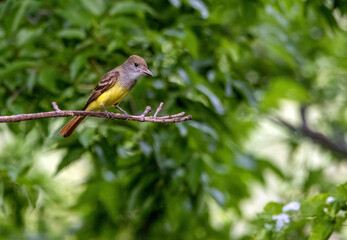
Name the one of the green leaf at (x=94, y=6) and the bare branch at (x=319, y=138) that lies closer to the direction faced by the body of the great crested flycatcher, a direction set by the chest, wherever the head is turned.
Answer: the bare branch

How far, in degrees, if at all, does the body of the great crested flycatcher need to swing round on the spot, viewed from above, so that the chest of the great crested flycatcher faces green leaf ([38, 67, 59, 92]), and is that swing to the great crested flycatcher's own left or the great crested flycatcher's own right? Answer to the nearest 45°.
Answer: approximately 135° to the great crested flycatcher's own left

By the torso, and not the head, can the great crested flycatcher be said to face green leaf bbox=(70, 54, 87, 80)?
no

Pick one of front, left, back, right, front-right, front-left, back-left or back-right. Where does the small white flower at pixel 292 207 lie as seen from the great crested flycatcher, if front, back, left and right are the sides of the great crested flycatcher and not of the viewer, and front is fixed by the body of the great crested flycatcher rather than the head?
front-right

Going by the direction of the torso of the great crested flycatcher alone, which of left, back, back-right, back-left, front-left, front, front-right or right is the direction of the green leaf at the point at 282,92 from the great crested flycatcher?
front-left

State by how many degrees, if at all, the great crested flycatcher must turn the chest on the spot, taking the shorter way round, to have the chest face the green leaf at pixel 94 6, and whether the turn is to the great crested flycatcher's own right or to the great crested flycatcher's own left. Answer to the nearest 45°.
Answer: approximately 135° to the great crested flycatcher's own left

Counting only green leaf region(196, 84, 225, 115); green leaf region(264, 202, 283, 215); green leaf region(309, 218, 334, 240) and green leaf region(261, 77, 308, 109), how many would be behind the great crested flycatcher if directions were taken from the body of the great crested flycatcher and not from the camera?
0

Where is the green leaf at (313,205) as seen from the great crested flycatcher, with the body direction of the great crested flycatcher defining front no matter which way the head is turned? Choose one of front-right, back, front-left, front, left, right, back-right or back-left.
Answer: front-right

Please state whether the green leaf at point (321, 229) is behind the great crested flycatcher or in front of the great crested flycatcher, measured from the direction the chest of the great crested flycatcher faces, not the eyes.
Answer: in front

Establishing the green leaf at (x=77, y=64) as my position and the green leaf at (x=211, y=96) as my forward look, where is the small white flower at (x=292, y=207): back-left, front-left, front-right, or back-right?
front-right

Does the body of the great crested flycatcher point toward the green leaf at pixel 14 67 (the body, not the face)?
no

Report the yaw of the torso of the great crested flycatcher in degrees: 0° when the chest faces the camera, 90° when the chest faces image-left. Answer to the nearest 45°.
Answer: approximately 270°

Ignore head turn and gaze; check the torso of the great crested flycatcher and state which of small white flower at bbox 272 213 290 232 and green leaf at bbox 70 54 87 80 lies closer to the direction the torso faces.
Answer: the small white flower

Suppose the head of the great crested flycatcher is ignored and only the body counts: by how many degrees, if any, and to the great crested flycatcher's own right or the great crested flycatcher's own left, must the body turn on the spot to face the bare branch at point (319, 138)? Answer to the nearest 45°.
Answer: approximately 45° to the great crested flycatcher's own left
